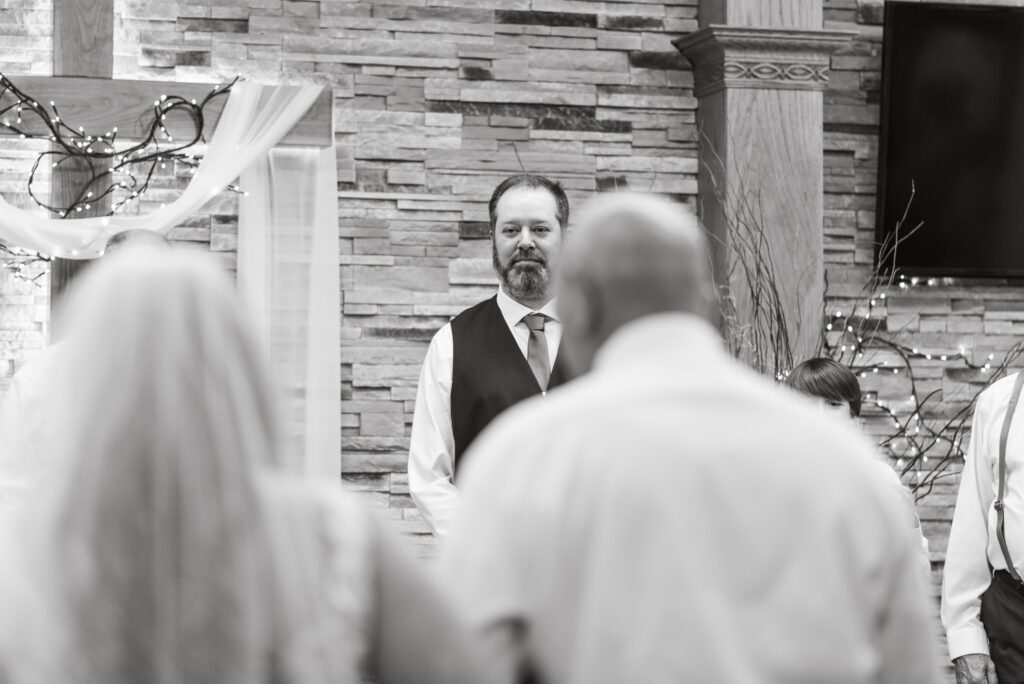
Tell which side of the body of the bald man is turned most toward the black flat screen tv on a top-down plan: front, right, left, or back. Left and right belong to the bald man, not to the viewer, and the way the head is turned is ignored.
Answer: front

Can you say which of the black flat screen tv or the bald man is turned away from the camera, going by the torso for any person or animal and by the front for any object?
the bald man

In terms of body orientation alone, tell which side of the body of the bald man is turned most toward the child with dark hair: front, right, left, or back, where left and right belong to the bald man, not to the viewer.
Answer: front

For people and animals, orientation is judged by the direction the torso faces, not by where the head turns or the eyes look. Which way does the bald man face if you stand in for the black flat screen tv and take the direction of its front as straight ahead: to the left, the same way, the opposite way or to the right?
the opposite way

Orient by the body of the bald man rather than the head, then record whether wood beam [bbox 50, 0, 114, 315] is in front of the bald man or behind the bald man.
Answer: in front

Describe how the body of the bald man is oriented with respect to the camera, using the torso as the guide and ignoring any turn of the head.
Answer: away from the camera

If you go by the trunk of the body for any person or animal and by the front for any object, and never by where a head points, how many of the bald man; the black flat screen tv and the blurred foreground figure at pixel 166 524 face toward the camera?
1

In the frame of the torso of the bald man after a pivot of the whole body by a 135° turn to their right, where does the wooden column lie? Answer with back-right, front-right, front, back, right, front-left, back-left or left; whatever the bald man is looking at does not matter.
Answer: back-left

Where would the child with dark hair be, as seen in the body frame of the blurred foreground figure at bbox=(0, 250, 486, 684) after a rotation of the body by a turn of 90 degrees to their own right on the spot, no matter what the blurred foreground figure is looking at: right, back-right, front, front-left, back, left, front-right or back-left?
front-left

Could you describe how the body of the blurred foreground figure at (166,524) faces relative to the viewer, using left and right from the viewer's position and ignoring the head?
facing away from the viewer
